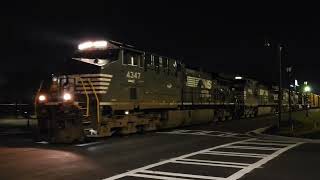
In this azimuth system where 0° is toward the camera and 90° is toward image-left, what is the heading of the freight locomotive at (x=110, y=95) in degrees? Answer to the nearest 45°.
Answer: approximately 45°
